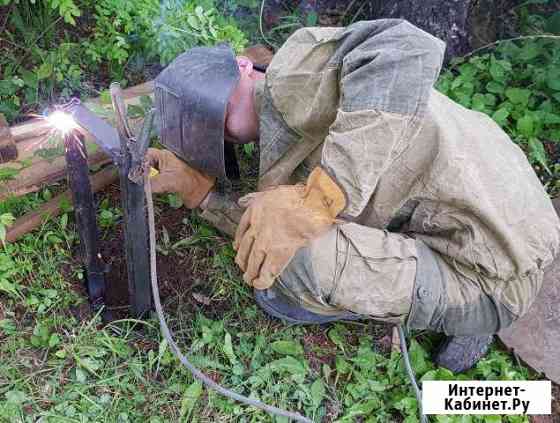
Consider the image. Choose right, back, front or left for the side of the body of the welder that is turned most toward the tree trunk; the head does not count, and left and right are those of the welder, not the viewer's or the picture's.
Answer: right

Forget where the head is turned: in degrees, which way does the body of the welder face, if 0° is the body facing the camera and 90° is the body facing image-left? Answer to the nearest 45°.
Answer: approximately 90°

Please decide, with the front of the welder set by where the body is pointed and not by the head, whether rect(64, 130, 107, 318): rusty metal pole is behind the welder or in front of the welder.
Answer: in front

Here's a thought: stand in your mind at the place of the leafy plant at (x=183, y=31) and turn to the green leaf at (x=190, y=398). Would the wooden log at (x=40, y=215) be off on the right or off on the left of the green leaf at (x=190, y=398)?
right

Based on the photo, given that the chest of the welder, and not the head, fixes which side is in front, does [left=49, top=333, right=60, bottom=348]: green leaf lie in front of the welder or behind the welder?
in front

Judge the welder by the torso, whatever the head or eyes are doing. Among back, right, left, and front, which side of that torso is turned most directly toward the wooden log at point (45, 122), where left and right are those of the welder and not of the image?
front

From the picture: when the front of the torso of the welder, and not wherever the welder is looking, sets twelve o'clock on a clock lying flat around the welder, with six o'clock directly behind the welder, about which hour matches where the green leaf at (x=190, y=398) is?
The green leaf is roughly at 11 o'clock from the welder.

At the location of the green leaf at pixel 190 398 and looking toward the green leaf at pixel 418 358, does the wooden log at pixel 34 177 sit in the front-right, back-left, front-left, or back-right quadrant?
back-left

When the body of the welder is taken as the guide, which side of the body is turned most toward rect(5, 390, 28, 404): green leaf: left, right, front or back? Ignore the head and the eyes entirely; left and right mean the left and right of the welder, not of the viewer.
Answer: front

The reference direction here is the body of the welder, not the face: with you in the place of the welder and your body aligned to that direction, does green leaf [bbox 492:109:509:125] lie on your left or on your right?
on your right

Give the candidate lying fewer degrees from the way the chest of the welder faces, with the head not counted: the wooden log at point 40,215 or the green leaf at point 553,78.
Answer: the wooden log

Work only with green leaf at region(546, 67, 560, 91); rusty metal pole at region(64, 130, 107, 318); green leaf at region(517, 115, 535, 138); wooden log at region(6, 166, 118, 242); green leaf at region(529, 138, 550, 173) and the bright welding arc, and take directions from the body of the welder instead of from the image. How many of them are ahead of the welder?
3

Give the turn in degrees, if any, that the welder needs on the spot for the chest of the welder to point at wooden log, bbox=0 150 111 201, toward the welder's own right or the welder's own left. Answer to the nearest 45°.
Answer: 0° — they already face it
